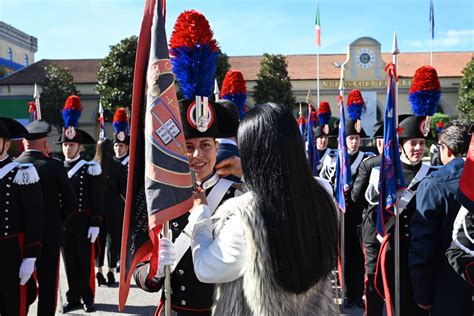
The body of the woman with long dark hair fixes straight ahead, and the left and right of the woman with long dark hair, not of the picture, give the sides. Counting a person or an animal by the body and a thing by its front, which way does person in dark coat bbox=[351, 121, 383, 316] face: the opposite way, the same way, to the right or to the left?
the opposite way

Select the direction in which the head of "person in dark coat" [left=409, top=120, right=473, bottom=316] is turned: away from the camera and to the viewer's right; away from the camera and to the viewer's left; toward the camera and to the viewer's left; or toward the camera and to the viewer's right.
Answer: away from the camera and to the viewer's left

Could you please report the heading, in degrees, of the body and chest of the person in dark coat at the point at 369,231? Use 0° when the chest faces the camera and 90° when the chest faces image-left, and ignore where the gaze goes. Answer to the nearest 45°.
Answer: approximately 315°

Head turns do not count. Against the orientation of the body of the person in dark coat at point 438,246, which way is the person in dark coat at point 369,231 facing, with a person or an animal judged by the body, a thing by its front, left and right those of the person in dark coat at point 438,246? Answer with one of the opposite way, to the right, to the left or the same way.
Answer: the opposite way

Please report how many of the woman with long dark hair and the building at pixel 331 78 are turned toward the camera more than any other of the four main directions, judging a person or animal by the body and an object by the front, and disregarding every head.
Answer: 1

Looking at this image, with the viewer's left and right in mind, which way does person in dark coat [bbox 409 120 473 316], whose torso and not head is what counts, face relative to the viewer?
facing away from the viewer and to the left of the viewer

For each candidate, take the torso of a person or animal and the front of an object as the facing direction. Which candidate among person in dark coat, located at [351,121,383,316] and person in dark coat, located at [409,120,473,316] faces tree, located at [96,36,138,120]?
person in dark coat, located at [409,120,473,316]

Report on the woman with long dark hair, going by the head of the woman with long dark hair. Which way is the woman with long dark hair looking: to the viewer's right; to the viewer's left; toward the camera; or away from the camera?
away from the camera

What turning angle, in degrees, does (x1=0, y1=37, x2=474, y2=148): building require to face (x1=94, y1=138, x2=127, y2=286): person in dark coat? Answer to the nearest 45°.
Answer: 0° — it already faces them
